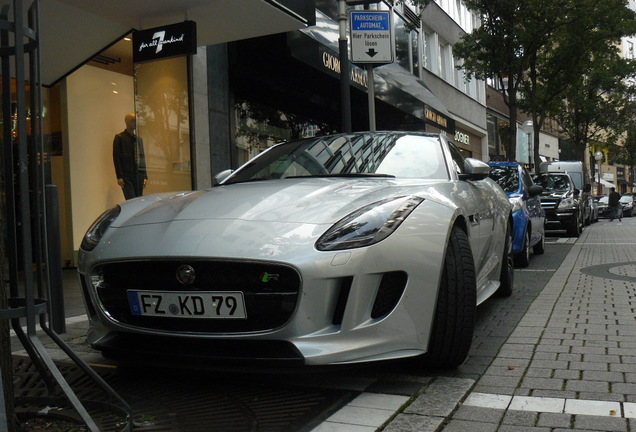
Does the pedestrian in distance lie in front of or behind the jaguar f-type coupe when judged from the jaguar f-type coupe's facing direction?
behind

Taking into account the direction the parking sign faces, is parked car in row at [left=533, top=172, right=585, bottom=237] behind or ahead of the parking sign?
behind

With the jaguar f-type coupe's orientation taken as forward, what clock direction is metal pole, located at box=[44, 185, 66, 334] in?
The metal pole is roughly at 1 o'clock from the jaguar f-type coupe.

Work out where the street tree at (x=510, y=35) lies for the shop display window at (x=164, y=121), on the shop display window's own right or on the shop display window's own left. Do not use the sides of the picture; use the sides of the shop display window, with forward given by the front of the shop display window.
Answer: on the shop display window's own left

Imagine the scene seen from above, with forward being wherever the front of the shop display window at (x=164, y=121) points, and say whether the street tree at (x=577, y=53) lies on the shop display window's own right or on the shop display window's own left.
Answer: on the shop display window's own left

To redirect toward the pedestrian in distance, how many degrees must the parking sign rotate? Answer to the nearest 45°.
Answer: approximately 135° to its left

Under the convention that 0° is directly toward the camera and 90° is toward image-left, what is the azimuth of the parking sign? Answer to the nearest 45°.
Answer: approximately 0°

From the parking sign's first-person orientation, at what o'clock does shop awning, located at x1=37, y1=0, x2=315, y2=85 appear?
The shop awning is roughly at 3 o'clock from the parking sign.

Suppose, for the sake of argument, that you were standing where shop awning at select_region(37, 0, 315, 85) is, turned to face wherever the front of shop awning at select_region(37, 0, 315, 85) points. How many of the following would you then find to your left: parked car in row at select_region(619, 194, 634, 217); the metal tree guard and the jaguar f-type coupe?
1

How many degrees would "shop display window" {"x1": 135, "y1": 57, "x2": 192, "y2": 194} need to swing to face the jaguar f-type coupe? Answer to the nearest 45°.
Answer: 0° — it already faces it
